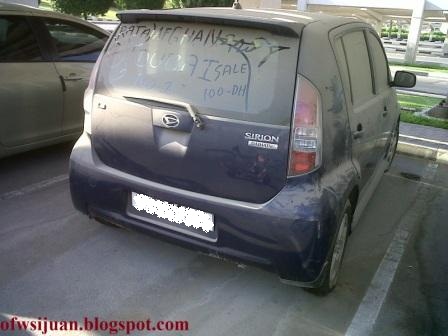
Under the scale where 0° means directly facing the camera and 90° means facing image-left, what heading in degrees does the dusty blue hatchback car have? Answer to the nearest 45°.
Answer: approximately 225°

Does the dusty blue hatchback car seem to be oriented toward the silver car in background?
no

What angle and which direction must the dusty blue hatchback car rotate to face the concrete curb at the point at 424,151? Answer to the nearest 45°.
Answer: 0° — it already faces it

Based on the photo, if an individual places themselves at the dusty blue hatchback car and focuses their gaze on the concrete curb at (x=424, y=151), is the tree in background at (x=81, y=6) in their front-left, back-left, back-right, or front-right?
front-left

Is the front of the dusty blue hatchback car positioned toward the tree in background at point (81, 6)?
no

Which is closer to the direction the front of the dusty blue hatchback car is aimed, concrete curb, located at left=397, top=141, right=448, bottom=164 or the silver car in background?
the concrete curb

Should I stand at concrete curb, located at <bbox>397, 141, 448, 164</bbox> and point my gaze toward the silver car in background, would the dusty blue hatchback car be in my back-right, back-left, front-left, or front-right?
front-left
